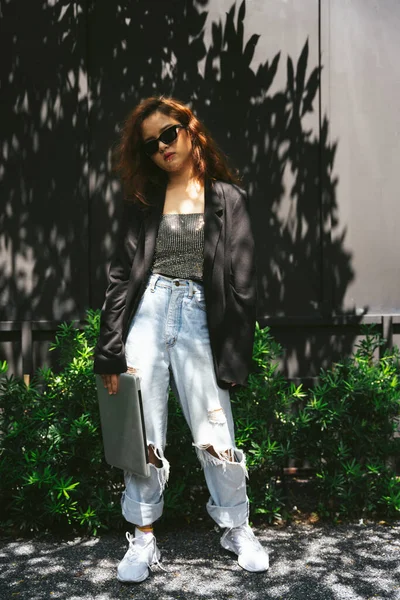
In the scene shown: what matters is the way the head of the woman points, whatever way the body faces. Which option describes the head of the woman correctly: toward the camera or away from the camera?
toward the camera

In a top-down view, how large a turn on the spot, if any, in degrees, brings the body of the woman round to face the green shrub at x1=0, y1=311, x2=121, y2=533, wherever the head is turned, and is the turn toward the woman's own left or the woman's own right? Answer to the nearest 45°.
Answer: approximately 135° to the woman's own right

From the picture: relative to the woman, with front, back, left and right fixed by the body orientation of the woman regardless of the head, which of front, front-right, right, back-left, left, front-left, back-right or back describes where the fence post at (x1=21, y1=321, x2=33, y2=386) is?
back-right

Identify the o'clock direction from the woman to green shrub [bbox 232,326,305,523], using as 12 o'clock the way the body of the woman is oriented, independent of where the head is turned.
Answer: The green shrub is roughly at 7 o'clock from the woman.

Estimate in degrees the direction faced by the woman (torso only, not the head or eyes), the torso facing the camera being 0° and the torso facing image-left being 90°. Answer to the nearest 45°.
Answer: approximately 0°

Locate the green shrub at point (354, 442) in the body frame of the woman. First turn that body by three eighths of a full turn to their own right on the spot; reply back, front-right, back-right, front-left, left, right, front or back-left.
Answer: right
